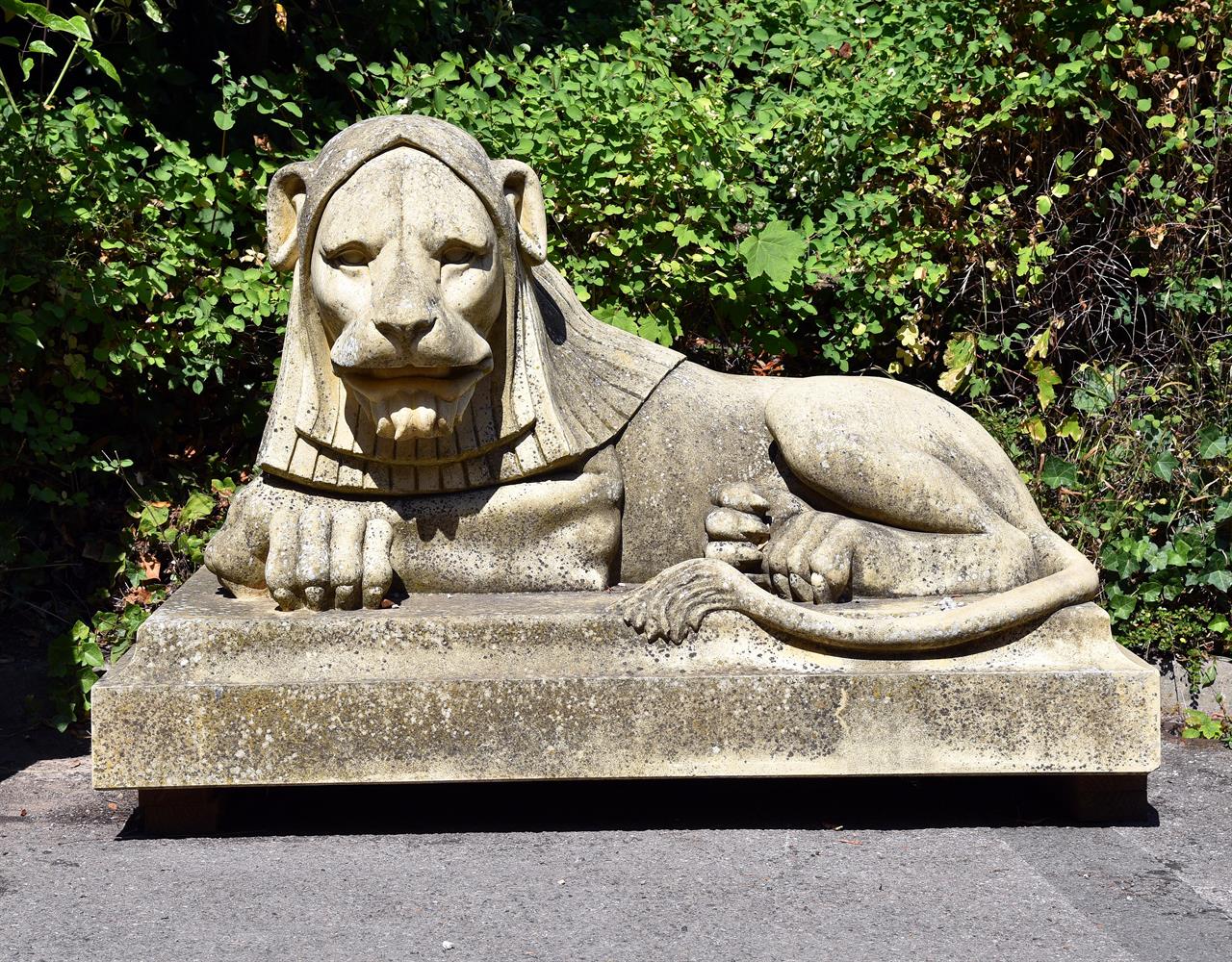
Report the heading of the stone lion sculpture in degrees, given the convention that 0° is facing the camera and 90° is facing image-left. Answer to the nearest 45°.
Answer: approximately 90°
